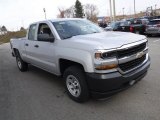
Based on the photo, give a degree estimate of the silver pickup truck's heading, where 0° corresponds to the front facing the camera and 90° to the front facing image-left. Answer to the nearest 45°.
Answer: approximately 315°

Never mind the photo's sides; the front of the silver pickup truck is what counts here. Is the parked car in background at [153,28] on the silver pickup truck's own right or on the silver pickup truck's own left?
on the silver pickup truck's own left
